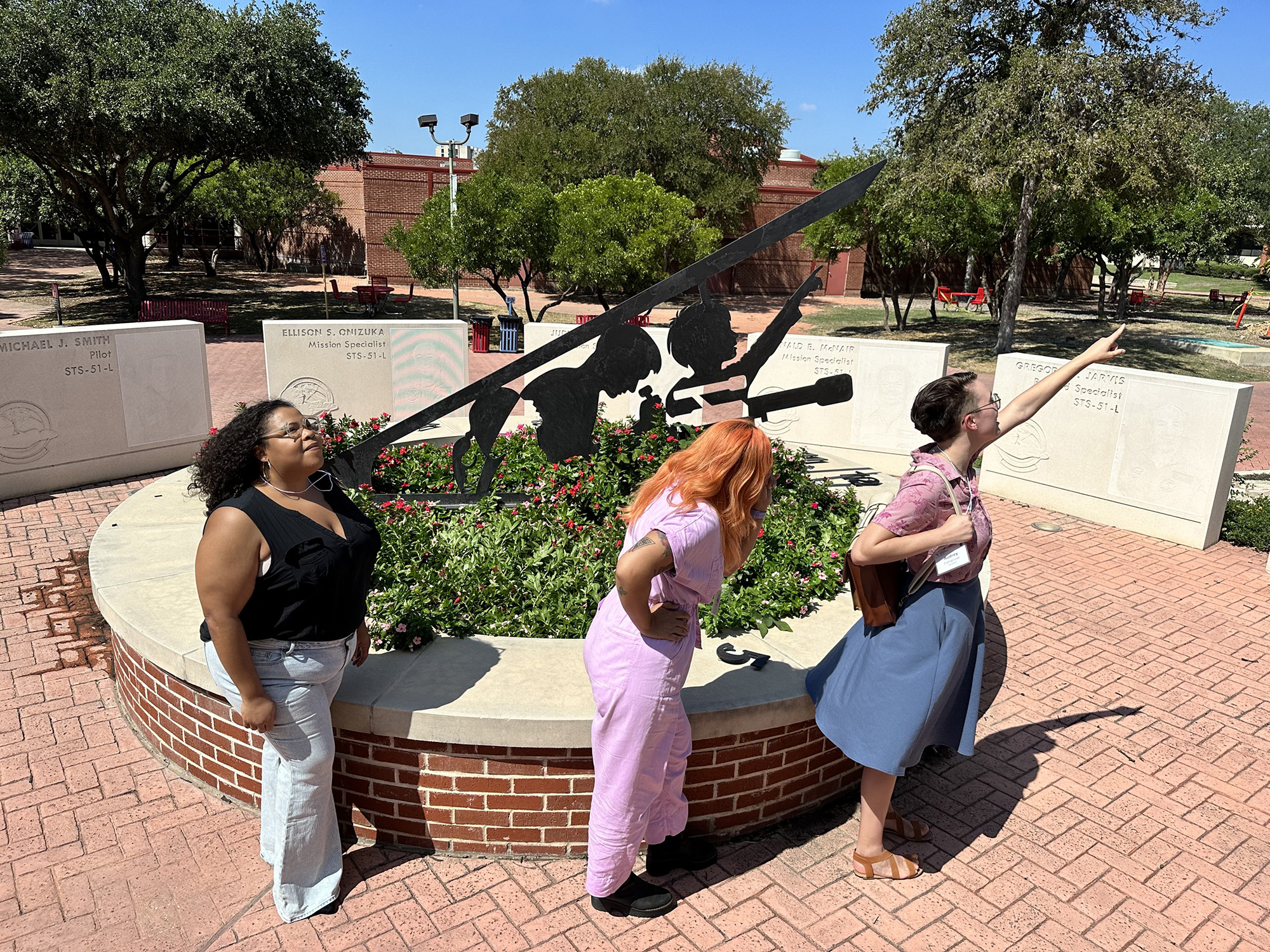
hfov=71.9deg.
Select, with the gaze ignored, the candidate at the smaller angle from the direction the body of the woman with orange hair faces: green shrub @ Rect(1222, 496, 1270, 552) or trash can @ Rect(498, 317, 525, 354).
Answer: the green shrub

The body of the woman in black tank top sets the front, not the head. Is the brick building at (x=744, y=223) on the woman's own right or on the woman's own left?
on the woman's own left

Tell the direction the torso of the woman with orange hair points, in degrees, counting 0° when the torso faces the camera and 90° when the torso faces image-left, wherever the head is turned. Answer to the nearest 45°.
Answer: approximately 270°

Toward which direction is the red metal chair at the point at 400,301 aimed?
to the viewer's left

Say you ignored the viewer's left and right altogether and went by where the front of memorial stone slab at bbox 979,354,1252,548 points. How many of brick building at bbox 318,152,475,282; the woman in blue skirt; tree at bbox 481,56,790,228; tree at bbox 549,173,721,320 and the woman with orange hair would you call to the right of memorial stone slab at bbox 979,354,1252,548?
3

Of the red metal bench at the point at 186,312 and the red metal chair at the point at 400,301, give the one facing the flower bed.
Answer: the red metal bench

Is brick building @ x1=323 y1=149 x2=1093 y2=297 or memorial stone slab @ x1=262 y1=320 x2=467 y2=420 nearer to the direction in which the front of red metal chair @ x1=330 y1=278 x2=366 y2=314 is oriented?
the brick building

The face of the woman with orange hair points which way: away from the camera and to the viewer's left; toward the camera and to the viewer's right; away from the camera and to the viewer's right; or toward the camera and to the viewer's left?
away from the camera and to the viewer's right

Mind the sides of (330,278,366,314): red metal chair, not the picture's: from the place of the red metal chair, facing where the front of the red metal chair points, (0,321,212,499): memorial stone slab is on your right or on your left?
on your right

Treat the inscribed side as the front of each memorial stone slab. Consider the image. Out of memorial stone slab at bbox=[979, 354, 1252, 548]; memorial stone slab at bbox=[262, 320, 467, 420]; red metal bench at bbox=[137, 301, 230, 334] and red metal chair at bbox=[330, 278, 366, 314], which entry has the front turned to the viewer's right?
the red metal chair

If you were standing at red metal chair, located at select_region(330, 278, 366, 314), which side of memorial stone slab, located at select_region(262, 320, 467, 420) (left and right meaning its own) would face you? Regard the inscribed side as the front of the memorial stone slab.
back

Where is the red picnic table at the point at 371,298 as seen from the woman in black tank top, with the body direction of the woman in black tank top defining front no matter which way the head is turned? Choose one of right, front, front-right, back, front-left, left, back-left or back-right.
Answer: back-left
